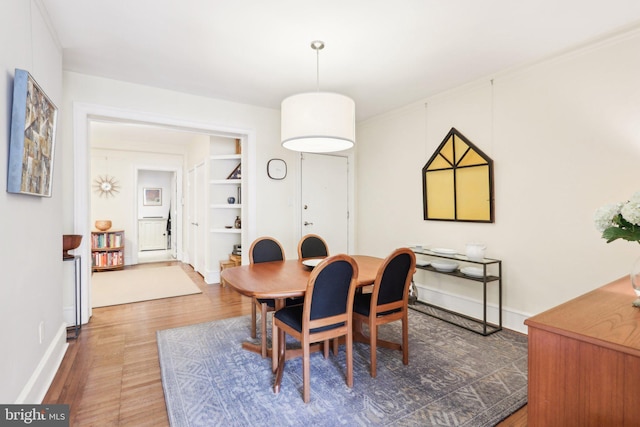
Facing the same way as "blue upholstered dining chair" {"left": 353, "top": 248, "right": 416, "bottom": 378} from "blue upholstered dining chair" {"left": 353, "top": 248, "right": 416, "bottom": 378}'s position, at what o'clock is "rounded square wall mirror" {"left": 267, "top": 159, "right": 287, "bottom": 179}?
The rounded square wall mirror is roughly at 12 o'clock from the blue upholstered dining chair.

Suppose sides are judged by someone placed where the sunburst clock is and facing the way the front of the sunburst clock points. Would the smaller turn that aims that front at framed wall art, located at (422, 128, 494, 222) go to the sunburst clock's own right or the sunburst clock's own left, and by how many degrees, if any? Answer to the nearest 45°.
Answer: approximately 45° to the sunburst clock's own left

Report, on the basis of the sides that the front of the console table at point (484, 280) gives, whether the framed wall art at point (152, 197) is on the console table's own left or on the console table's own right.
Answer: on the console table's own right

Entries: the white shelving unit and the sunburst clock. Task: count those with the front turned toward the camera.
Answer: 2

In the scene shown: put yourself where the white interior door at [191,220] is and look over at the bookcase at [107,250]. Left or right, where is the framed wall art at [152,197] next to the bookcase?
right

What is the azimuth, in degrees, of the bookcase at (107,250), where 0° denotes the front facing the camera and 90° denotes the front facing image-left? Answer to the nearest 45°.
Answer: approximately 0°

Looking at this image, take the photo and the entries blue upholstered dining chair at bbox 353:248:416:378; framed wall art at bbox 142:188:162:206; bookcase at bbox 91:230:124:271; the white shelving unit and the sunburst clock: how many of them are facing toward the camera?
4

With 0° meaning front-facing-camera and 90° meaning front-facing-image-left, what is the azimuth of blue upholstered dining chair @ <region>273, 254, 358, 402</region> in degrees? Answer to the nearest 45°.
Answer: approximately 135°

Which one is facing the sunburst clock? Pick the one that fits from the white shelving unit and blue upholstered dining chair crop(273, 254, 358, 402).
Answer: the blue upholstered dining chair
